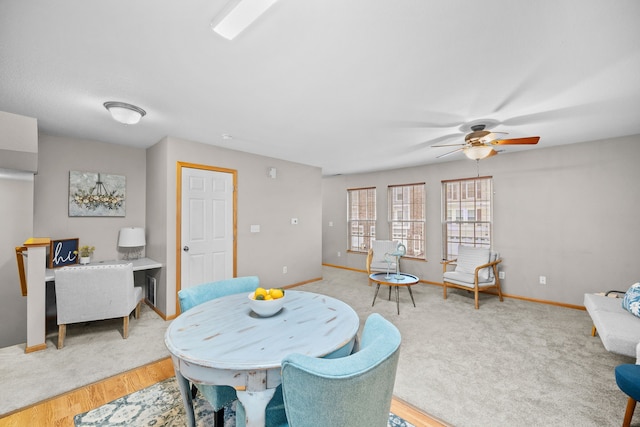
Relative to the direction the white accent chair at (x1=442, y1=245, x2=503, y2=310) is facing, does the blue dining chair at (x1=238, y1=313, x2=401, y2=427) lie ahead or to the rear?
ahead

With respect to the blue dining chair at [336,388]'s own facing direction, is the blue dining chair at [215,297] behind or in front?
in front

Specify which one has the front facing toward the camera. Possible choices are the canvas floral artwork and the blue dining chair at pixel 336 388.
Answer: the canvas floral artwork

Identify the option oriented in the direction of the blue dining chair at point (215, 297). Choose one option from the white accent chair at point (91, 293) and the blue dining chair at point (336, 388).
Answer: the blue dining chair at point (336, 388)

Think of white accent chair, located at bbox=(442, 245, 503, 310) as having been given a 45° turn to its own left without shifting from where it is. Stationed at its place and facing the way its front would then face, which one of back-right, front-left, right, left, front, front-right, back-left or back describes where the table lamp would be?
front-right

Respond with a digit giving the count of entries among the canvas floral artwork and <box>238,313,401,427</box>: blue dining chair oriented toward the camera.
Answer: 1

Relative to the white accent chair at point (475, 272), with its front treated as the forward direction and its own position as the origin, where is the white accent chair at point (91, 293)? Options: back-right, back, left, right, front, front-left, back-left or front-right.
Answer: front

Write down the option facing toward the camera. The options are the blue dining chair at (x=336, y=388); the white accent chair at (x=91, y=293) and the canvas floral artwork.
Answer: the canvas floral artwork

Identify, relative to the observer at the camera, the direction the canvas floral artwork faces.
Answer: facing the viewer

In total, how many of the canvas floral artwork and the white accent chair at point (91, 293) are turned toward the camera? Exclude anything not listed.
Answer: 1

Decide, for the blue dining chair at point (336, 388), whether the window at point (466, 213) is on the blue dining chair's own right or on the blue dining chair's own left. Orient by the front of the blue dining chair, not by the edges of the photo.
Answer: on the blue dining chair's own right

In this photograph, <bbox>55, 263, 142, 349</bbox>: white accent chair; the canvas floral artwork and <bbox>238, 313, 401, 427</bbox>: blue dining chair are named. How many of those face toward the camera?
1

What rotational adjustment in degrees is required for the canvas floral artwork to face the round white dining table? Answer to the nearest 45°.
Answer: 0° — it already faces it

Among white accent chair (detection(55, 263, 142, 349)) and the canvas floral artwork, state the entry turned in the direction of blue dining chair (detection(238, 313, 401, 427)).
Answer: the canvas floral artwork

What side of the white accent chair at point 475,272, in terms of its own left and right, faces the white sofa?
left

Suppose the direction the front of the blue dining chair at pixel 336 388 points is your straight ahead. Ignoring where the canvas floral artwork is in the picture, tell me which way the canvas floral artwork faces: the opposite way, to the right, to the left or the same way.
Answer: the opposite way

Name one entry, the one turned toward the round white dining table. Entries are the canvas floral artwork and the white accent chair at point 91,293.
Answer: the canvas floral artwork
